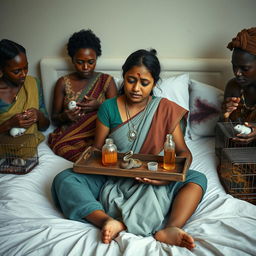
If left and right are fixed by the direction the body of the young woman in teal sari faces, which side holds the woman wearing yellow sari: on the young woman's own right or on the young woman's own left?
on the young woman's own right

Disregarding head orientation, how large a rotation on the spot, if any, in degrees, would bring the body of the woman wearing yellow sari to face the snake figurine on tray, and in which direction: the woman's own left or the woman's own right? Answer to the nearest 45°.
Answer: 0° — they already face it

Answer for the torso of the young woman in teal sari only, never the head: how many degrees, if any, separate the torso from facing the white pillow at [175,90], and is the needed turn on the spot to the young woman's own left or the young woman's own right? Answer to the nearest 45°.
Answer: approximately 180°

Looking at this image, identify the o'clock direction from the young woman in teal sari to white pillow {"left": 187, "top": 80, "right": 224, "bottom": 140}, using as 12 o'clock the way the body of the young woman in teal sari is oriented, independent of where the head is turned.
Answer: The white pillow is roughly at 7 o'clock from the young woman in teal sari.

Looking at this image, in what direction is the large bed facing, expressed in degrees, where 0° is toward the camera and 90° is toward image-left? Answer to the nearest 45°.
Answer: approximately 0°

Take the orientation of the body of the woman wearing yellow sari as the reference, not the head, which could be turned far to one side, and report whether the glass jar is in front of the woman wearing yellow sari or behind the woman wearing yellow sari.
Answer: in front

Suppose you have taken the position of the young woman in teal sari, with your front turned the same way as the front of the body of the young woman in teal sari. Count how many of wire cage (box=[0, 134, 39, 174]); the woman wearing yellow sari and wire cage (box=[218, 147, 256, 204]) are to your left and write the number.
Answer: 1

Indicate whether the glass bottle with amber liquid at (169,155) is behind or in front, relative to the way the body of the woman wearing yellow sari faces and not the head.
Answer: in front

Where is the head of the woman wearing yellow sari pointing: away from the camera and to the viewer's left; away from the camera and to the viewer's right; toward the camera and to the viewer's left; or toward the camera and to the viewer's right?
toward the camera and to the viewer's right
